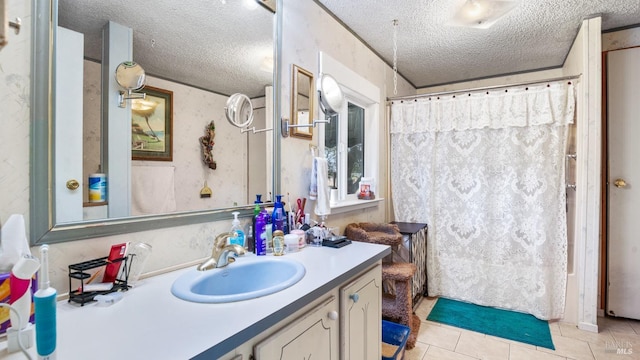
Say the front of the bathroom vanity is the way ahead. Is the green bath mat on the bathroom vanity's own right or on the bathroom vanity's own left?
on the bathroom vanity's own left

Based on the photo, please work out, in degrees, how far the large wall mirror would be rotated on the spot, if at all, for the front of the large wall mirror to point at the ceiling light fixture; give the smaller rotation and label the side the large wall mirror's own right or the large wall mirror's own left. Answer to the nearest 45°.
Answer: approximately 45° to the large wall mirror's own left

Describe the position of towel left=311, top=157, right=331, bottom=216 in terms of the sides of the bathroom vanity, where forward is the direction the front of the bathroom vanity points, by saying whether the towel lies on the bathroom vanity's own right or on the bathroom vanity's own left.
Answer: on the bathroom vanity's own left

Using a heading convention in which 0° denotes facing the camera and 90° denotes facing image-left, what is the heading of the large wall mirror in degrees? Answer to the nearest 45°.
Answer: approximately 315°

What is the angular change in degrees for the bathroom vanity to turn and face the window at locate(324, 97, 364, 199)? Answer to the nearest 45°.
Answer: approximately 90° to its left

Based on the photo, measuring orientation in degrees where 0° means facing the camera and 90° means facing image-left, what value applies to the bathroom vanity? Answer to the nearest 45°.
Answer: approximately 315°
